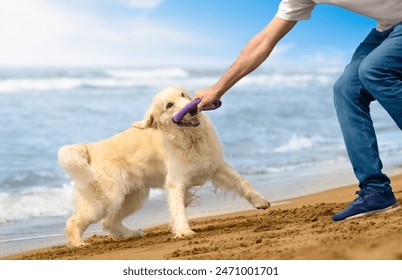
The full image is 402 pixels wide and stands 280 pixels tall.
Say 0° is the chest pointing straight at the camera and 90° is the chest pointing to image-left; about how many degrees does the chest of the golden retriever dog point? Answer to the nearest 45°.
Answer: approximately 270°
